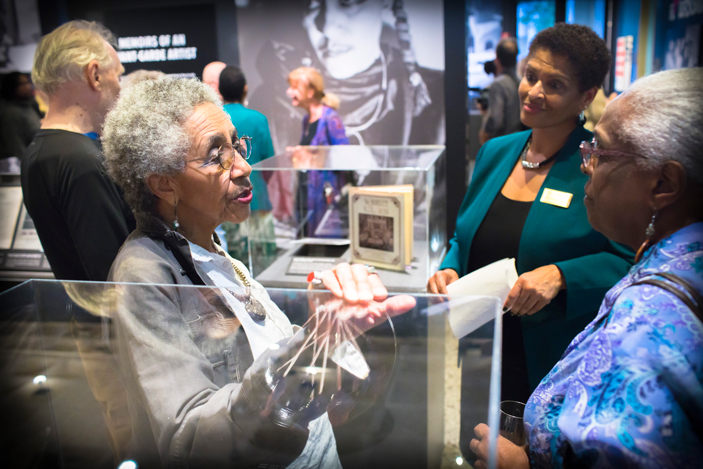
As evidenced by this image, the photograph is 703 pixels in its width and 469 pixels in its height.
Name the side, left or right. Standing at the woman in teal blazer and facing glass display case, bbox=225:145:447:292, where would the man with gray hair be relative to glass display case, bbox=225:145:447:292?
left

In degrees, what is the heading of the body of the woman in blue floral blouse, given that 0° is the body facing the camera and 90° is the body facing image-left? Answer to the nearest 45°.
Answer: approximately 90°

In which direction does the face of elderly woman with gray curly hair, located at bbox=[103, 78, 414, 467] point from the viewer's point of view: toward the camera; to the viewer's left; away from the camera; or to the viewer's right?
to the viewer's right

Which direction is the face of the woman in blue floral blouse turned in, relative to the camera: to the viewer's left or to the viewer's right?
to the viewer's left

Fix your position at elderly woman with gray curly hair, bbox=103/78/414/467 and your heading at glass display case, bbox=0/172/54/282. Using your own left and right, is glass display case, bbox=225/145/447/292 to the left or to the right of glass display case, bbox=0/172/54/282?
right

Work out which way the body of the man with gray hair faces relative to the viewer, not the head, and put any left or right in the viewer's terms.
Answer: facing away from the viewer and to the right of the viewer

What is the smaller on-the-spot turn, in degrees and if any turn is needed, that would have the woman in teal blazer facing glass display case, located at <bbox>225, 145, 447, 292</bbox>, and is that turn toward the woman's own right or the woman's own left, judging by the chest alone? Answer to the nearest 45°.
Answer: approximately 90° to the woman's own right

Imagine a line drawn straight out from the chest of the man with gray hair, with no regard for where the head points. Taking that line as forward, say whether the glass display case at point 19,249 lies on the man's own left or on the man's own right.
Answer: on the man's own left

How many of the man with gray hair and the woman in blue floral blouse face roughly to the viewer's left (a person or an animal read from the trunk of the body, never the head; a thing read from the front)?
1

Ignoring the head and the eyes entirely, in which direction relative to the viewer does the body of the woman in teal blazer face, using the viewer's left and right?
facing the viewer and to the left of the viewer

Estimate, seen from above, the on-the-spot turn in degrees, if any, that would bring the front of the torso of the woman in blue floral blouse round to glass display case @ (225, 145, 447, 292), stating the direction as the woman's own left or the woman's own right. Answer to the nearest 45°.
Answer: approximately 45° to the woman's own right
